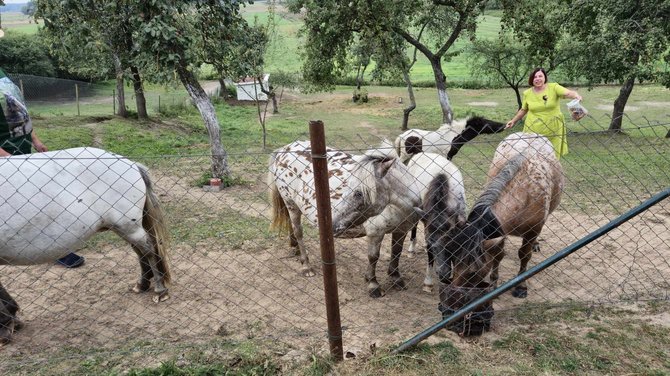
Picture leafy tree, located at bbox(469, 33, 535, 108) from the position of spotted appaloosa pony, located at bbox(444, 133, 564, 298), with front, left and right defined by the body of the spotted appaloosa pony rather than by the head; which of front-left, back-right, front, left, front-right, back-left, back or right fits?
back-right

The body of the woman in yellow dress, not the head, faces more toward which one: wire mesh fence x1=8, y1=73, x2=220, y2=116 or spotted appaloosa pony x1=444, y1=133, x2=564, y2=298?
the spotted appaloosa pony

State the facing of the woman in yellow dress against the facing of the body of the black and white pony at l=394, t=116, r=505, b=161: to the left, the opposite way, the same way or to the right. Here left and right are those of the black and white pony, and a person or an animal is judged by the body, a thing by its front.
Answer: to the right

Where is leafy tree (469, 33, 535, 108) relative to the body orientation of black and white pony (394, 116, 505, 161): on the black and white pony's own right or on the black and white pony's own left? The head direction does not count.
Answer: on the black and white pony's own left

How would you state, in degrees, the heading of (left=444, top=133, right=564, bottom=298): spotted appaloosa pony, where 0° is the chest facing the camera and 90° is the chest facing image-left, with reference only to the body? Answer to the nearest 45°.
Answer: approximately 45°

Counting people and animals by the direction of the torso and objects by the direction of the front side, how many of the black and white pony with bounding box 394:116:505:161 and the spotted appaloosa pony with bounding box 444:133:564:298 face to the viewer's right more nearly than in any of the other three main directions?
1

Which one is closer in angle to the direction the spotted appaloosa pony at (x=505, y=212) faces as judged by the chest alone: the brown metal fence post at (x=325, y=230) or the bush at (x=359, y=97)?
the brown metal fence post

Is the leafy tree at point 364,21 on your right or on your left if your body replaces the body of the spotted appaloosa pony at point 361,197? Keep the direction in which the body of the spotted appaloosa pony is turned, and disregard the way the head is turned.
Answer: on your left

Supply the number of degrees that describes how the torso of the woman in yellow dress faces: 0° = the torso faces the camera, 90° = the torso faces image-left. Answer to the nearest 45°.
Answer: approximately 0°

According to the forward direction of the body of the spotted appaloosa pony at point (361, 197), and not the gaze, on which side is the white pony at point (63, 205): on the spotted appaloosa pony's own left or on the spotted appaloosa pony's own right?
on the spotted appaloosa pony's own right

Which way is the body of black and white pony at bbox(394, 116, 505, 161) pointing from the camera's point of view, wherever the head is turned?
to the viewer's right

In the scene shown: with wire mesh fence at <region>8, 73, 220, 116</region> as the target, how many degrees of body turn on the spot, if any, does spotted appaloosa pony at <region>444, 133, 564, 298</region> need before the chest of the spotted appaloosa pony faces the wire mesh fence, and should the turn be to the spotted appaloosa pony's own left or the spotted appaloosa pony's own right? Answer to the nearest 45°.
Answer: approximately 90° to the spotted appaloosa pony's own right

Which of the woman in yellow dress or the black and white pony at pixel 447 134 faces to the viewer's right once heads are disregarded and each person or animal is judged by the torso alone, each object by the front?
the black and white pony
